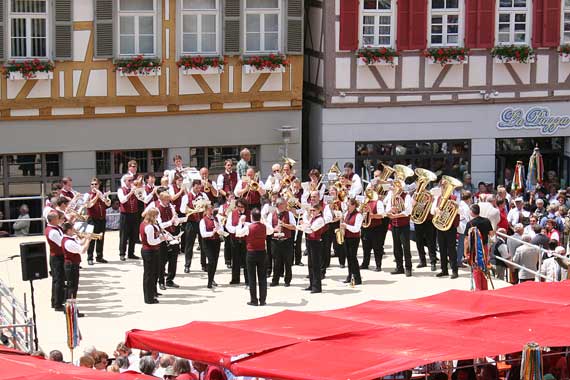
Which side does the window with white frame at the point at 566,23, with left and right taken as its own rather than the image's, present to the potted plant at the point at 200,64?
right

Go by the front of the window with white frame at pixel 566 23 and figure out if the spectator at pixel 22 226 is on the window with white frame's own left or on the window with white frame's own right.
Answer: on the window with white frame's own right

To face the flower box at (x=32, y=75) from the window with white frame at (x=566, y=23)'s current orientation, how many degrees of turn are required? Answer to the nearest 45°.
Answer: approximately 45° to its right

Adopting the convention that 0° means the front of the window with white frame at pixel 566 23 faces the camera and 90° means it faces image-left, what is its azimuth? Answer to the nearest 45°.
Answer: approximately 0°

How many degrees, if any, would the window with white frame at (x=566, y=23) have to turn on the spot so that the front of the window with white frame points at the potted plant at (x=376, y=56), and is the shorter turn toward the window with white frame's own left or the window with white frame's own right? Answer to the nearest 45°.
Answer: approximately 45° to the window with white frame's own right

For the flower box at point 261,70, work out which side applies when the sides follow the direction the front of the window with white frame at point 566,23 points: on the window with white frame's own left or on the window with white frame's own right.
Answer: on the window with white frame's own right

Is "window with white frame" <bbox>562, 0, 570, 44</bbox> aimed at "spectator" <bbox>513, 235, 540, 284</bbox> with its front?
yes

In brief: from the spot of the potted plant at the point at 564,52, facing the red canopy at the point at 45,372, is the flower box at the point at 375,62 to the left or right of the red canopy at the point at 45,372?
right
